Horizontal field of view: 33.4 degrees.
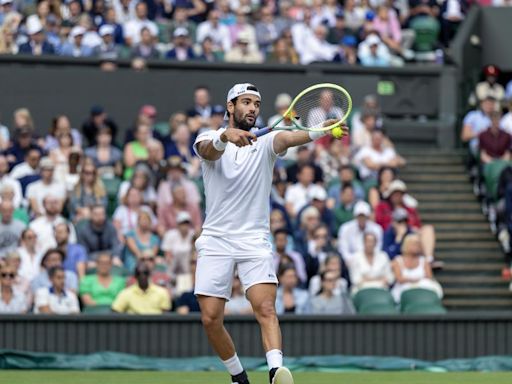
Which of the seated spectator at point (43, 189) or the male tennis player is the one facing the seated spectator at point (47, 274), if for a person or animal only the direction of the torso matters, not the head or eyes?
the seated spectator at point (43, 189)

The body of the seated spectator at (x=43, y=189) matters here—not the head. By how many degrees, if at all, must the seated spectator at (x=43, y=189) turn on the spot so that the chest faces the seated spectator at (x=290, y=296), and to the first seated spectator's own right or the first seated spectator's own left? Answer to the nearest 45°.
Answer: approximately 45° to the first seated spectator's own left

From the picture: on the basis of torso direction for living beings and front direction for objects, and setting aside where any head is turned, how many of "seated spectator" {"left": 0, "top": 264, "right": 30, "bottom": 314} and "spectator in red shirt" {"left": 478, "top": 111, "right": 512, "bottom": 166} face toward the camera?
2

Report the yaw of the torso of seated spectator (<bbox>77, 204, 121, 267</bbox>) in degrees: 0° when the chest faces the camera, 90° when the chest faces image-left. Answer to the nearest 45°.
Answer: approximately 0°

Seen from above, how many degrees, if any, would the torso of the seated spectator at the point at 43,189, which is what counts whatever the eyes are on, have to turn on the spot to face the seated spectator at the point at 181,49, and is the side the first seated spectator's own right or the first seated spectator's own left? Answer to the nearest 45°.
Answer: approximately 135° to the first seated spectator's own left
